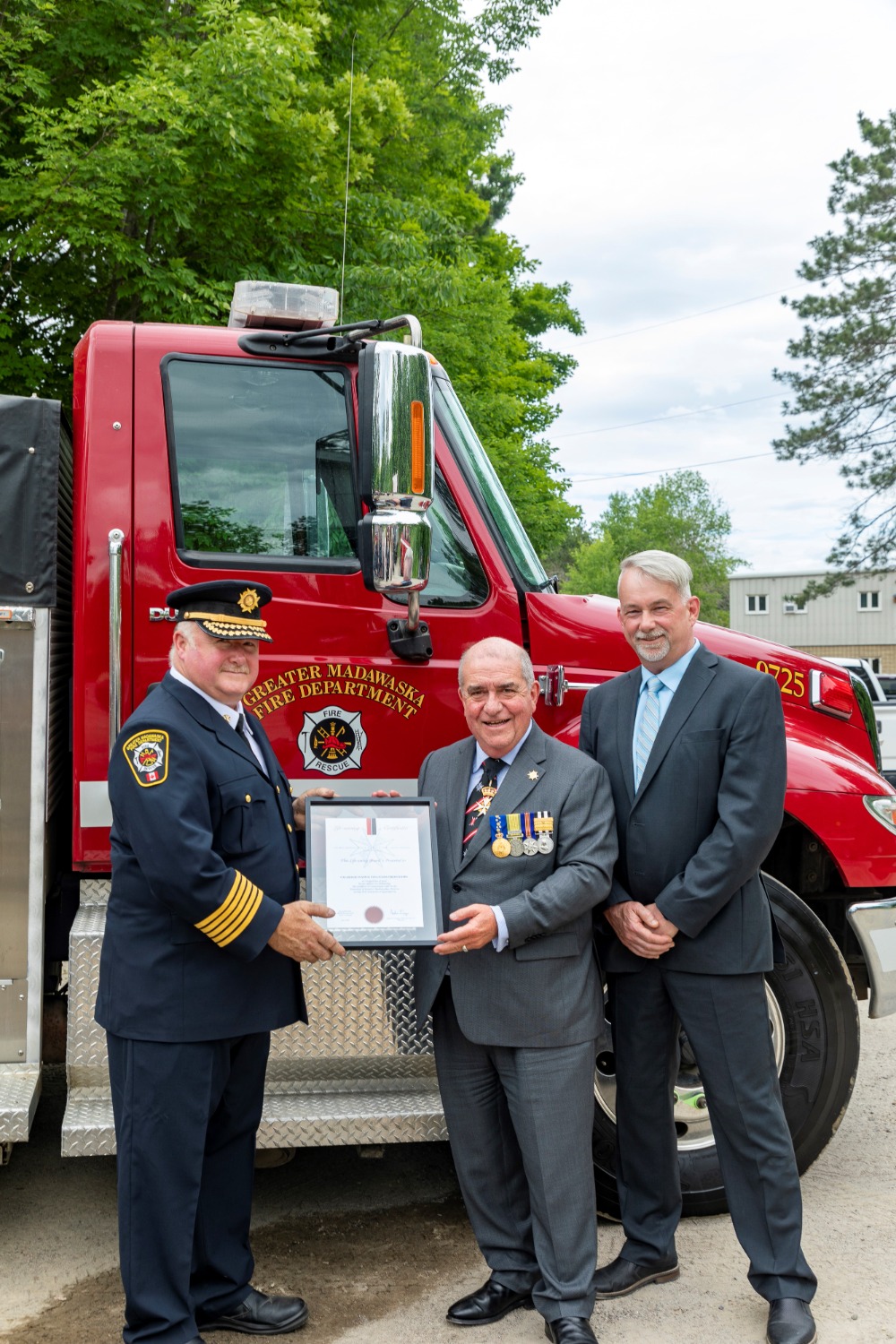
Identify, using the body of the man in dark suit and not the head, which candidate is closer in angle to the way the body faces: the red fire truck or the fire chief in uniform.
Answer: the fire chief in uniform

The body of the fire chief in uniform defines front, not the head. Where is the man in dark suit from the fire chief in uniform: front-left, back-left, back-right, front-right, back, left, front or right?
front-left

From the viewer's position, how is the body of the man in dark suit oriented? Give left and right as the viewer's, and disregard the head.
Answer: facing the viewer and to the left of the viewer

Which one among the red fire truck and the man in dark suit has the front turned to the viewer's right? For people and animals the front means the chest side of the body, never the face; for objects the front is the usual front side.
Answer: the red fire truck

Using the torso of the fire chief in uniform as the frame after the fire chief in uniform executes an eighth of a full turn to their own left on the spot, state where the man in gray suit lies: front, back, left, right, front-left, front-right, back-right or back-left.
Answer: front

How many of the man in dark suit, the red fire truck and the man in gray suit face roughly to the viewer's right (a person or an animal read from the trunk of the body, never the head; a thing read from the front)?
1

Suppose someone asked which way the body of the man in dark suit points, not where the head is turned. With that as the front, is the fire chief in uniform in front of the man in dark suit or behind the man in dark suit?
in front

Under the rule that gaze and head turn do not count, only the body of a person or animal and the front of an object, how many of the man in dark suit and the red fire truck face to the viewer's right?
1

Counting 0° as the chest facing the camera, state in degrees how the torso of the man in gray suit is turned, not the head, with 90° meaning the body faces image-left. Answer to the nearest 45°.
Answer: approximately 45°

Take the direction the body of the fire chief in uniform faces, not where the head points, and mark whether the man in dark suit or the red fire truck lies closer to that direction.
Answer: the man in dark suit

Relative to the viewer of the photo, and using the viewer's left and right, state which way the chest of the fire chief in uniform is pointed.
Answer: facing the viewer and to the right of the viewer

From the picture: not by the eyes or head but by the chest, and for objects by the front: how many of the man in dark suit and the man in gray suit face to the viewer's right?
0

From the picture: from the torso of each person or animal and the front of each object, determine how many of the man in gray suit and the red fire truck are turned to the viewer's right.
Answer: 1
